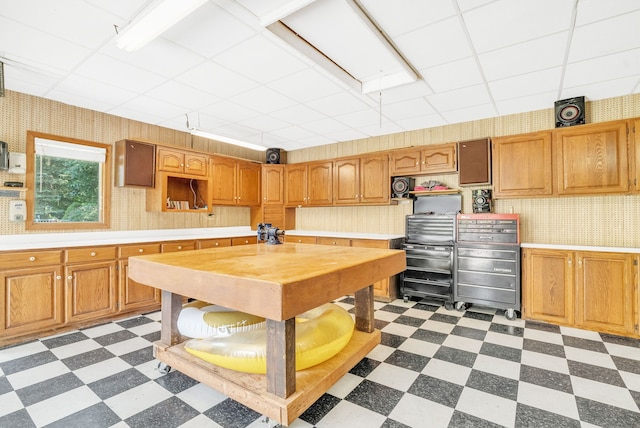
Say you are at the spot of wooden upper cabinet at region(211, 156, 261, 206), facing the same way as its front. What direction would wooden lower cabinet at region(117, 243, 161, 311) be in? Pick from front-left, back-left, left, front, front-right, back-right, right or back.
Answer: right

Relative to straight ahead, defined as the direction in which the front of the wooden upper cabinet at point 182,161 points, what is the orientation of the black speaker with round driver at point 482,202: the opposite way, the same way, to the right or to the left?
to the right

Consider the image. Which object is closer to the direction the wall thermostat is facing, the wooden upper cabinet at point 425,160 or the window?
the wooden upper cabinet

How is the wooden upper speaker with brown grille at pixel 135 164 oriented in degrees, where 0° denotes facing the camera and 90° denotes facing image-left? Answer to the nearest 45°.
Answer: approximately 315°

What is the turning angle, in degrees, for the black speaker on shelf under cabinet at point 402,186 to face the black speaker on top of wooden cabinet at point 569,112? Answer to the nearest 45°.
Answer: approximately 135° to its left

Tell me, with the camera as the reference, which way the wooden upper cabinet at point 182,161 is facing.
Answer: facing the viewer and to the right of the viewer

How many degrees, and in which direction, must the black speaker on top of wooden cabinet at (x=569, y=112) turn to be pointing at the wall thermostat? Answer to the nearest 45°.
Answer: approximately 45° to its right

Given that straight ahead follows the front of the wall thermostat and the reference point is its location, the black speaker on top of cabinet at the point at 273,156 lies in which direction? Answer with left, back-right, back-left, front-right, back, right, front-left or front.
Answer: left

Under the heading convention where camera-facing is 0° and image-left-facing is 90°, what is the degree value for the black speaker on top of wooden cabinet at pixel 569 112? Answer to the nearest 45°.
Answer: approximately 0°

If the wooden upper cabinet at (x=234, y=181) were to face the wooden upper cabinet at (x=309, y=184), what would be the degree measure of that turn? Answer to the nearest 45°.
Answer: approximately 45° to its left

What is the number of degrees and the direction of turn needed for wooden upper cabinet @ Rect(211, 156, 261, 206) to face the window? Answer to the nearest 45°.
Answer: approximately 90° to its right

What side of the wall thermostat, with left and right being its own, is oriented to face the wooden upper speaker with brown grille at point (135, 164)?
left

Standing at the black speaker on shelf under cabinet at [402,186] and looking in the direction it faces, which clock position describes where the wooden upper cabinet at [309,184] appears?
The wooden upper cabinet is roughly at 2 o'clock from the black speaker on shelf under cabinet.
